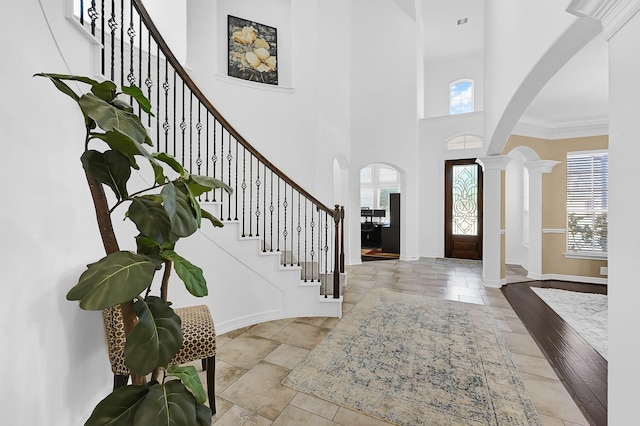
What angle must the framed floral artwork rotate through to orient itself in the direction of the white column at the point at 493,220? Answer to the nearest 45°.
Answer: approximately 45° to its left

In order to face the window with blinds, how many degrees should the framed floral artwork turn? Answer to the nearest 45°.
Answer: approximately 45° to its left

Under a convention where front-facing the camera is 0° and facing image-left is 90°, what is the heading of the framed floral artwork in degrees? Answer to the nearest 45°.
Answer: approximately 315°

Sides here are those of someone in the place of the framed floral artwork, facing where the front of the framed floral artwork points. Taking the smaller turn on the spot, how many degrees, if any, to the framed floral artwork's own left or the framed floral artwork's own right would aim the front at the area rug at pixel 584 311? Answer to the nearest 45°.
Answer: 0° — it already faces it

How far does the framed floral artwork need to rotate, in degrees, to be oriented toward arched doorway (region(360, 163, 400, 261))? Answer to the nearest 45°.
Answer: approximately 90° to its left

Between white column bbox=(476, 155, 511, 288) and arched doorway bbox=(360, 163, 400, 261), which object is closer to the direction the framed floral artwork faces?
the white column

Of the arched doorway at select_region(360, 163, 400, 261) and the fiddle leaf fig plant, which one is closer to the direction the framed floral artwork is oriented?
the fiddle leaf fig plant

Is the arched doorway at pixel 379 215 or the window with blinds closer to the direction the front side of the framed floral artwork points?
the window with blinds

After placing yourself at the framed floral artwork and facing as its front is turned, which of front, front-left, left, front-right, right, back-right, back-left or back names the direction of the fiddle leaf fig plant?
front-right

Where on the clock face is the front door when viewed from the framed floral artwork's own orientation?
The front door is roughly at 10 o'clock from the framed floral artwork.
